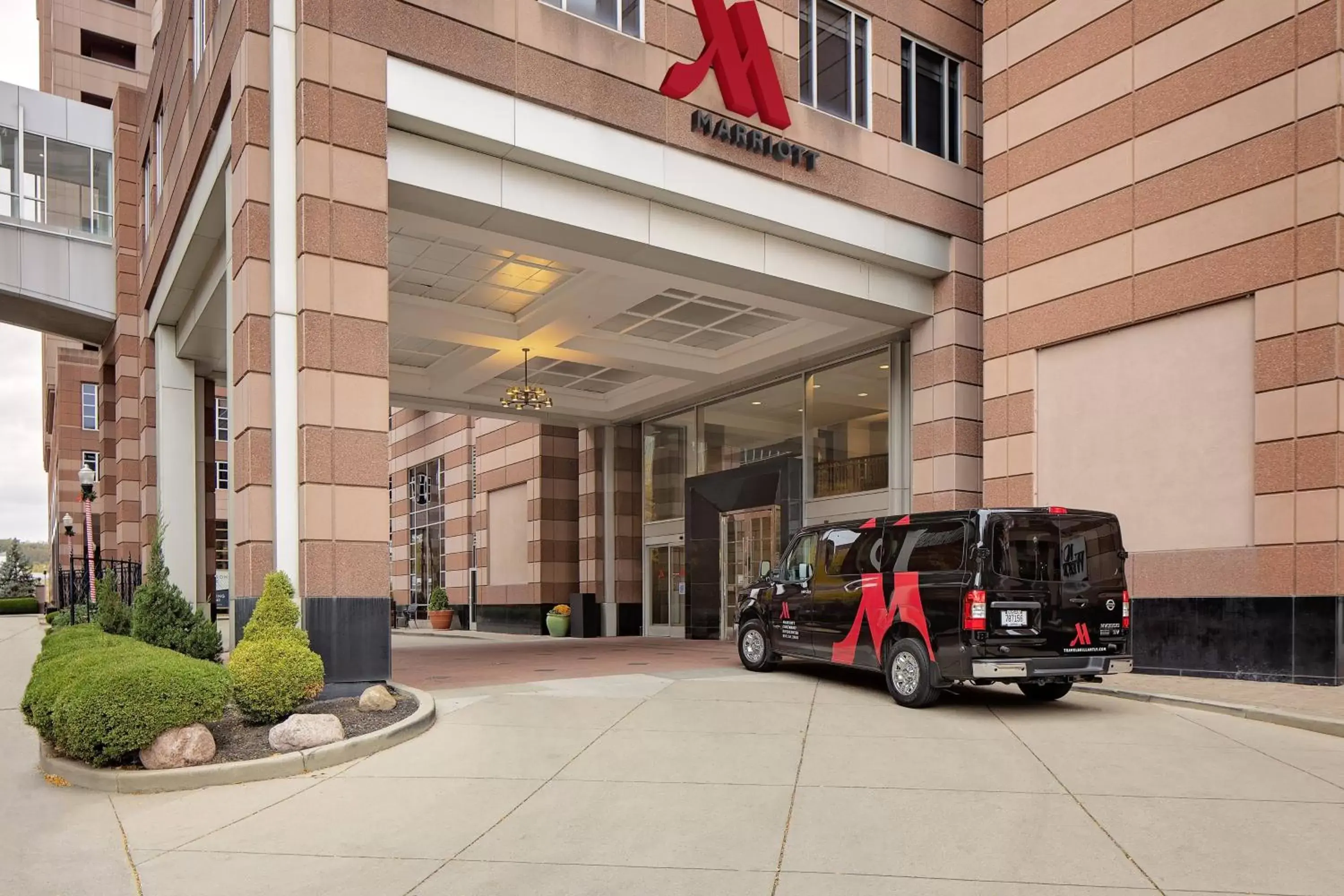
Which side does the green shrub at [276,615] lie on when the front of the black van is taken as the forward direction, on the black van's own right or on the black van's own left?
on the black van's own left

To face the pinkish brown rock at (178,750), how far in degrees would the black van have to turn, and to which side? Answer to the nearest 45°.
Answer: approximately 90° to its left

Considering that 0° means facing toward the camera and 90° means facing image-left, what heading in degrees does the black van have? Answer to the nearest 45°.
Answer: approximately 135°

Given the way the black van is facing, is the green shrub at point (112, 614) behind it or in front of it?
in front

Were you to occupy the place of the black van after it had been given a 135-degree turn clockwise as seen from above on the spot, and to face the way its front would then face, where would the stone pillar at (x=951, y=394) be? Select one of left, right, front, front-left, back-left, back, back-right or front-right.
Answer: left

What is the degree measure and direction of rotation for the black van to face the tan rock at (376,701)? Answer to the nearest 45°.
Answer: approximately 45° to its left

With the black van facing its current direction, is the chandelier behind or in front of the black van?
in front

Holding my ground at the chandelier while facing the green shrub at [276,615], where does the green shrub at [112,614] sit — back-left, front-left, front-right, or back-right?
front-right

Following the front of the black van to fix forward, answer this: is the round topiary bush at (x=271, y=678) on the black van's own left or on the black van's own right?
on the black van's own left
